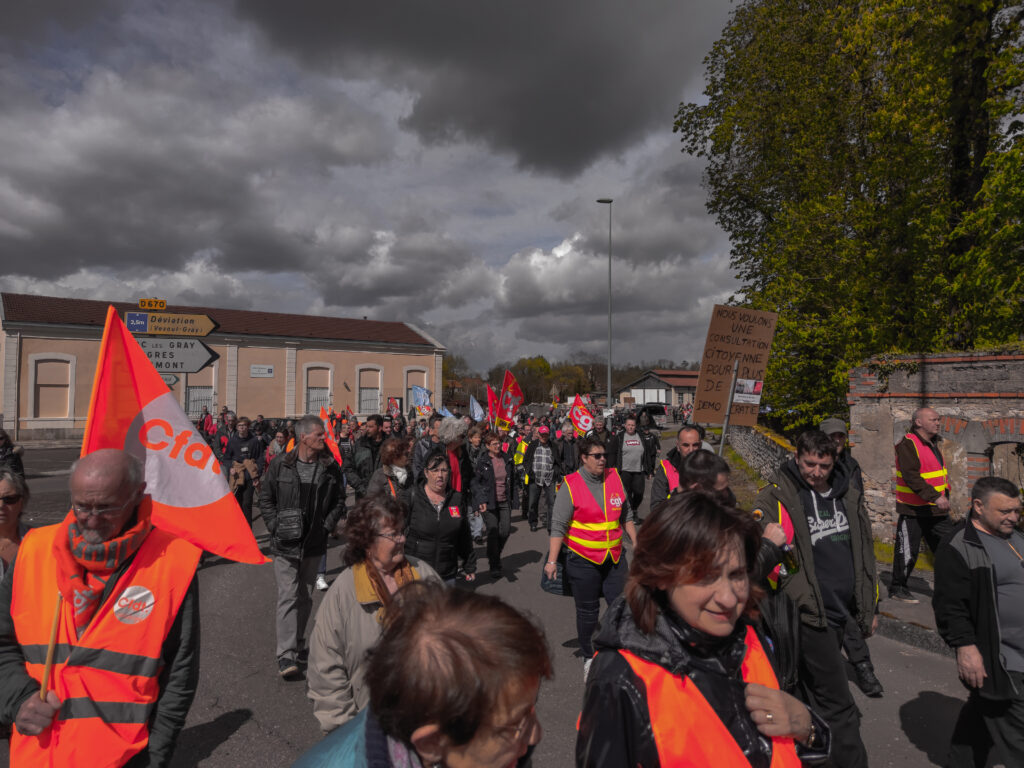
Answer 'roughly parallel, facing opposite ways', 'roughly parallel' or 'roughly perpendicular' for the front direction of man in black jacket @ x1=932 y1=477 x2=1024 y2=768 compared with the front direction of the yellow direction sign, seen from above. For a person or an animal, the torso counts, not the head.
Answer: roughly parallel

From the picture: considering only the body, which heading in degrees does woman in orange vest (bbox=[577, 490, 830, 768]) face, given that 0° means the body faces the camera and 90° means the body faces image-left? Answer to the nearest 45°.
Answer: approximately 315°

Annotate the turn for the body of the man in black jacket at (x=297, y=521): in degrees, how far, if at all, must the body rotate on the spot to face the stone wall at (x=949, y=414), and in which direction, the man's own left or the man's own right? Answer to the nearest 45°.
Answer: approximately 90° to the man's own left

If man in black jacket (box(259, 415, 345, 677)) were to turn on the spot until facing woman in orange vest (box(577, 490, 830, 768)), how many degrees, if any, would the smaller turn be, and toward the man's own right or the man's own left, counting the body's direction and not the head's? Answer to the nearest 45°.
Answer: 0° — they already face them

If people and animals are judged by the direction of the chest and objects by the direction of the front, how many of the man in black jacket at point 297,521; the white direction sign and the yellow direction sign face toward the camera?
3

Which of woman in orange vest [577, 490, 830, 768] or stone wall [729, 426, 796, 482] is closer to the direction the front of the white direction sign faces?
the woman in orange vest

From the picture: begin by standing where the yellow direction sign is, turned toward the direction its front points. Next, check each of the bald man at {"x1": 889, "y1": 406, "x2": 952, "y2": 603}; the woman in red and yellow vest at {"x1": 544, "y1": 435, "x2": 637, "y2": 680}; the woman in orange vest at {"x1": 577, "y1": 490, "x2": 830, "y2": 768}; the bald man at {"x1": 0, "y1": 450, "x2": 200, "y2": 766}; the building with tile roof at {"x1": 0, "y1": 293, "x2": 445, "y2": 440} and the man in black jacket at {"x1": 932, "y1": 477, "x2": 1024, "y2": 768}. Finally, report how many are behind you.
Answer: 1

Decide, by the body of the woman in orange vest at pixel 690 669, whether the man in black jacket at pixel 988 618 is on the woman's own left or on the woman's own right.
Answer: on the woman's own left

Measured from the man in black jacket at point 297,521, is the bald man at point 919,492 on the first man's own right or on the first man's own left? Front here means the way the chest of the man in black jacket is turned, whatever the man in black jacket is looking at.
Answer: on the first man's own left

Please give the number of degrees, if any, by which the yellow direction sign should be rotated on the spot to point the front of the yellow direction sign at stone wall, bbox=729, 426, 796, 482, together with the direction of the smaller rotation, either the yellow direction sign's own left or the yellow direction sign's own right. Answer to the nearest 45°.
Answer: approximately 90° to the yellow direction sign's own left

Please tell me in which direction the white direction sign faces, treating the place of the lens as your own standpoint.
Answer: facing the viewer

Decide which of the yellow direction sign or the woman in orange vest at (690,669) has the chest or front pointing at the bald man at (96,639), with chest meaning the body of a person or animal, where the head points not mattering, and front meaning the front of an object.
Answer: the yellow direction sign

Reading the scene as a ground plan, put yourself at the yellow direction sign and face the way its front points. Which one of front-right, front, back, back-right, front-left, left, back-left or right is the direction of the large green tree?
left

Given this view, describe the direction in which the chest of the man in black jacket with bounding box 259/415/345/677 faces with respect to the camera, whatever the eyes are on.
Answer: toward the camera

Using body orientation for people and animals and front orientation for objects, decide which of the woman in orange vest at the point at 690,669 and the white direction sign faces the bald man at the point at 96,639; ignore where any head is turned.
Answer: the white direction sign

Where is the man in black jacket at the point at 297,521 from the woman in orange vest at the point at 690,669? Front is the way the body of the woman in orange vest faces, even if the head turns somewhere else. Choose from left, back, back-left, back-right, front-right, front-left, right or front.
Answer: back

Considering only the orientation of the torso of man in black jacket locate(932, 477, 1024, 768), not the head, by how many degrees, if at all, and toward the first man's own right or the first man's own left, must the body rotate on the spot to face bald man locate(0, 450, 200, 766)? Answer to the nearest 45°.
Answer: approximately 90° to the first man's own right

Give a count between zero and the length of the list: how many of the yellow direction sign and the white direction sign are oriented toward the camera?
2

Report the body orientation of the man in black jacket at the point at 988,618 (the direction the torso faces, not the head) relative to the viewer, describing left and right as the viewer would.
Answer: facing the viewer and to the right of the viewer
